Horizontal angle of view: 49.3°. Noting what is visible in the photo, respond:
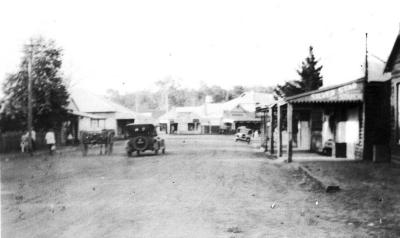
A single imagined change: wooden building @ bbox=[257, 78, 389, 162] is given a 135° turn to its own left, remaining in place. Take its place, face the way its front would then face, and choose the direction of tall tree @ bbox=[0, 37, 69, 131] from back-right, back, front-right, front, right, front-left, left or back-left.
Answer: back

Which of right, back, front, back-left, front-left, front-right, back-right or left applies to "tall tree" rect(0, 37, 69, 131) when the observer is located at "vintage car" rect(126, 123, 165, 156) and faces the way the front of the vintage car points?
left

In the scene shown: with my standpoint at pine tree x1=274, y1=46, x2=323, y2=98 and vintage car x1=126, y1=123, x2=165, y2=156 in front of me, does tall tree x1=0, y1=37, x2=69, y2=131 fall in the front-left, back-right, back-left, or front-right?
front-right

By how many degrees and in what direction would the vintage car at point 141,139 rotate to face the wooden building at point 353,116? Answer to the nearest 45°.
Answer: approximately 90° to its right

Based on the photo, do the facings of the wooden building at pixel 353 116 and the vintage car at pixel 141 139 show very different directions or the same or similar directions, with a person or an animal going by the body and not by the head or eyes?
very different directions

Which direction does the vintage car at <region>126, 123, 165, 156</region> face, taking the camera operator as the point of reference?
facing away from the viewer and to the right of the viewer

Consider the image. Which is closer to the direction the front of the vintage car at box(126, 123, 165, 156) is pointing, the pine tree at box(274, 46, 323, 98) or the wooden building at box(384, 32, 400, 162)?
the pine tree

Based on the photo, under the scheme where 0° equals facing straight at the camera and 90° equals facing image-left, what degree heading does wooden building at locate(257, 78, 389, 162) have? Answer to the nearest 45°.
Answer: approximately 45°

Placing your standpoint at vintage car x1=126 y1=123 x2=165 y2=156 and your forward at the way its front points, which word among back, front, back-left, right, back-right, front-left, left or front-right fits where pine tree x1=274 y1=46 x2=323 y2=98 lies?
front

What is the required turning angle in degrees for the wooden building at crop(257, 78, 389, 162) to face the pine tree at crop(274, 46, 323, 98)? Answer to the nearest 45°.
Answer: approximately 135° to its right

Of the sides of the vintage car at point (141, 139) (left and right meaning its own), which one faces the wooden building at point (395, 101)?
right

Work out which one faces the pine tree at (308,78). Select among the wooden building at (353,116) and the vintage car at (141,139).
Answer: the vintage car

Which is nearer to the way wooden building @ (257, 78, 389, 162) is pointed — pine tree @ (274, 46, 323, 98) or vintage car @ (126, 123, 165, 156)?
the vintage car

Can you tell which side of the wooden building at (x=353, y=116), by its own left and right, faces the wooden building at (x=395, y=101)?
left

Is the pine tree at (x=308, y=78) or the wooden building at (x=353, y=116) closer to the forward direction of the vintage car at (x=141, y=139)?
the pine tree
